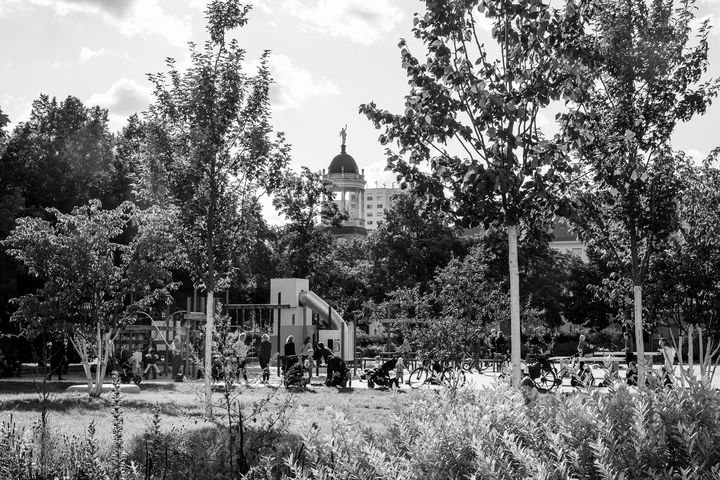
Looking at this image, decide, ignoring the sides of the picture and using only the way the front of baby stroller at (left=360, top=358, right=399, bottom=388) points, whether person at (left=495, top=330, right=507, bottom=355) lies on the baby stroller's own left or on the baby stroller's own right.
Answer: on the baby stroller's own right

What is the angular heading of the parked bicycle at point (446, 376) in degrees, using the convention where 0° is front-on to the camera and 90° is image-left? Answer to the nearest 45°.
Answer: approximately 90°

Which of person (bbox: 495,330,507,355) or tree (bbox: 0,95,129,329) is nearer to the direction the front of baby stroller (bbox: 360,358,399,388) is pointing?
the tree

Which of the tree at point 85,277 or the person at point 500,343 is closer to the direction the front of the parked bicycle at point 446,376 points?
the tree

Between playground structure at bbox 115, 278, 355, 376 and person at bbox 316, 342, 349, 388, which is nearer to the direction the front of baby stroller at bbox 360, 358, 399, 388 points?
the person

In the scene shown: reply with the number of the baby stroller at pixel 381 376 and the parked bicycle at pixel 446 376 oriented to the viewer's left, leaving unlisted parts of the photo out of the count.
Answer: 2

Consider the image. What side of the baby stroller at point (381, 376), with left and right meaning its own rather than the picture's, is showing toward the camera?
left
